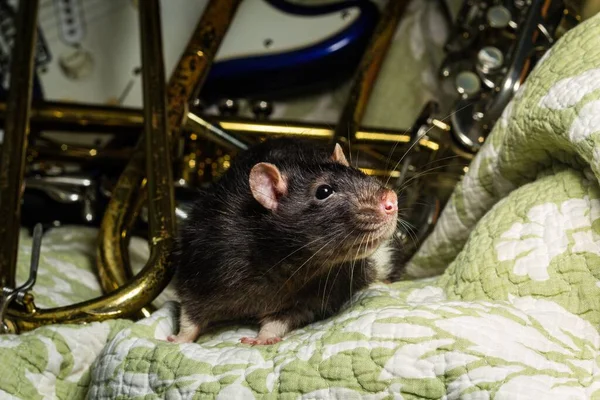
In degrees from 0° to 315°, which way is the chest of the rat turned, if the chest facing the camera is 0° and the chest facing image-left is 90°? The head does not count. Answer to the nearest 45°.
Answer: approximately 315°
